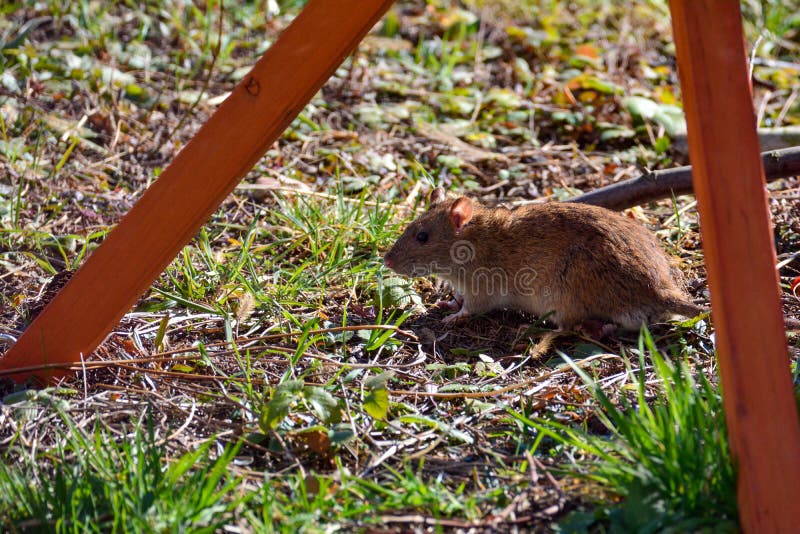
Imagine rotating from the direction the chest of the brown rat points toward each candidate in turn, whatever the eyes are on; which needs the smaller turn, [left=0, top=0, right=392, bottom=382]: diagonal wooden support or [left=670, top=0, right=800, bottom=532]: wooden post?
the diagonal wooden support

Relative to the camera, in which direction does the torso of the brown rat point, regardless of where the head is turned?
to the viewer's left

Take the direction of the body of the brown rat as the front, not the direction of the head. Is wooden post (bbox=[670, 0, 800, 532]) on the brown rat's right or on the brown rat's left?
on the brown rat's left

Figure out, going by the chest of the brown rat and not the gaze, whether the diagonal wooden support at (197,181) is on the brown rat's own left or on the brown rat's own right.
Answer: on the brown rat's own left
